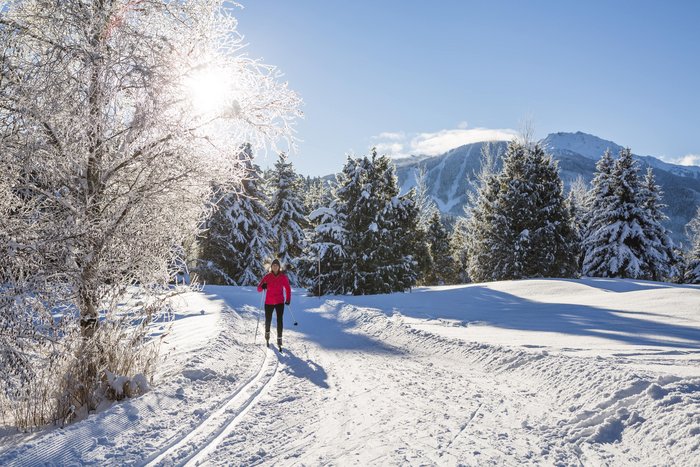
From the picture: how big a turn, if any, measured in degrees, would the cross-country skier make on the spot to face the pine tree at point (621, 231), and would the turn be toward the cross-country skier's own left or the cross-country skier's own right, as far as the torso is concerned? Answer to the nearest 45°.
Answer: approximately 135° to the cross-country skier's own left

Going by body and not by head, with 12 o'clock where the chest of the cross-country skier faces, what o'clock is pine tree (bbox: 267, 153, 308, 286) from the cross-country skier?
The pine tree is roughly at 6 o'clock from the cross-country skier.

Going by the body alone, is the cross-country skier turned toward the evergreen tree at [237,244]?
no

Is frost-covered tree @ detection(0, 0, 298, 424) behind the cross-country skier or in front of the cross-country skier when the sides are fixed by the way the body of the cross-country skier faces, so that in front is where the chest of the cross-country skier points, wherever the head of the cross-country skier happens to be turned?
in front

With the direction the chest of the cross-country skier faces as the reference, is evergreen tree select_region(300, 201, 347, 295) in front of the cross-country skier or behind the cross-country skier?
behind

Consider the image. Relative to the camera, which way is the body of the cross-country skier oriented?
toward the camera

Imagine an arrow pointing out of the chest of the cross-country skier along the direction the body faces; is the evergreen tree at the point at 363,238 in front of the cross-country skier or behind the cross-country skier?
behind

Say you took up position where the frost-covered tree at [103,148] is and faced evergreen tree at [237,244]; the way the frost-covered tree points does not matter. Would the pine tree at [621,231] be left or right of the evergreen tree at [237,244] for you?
right

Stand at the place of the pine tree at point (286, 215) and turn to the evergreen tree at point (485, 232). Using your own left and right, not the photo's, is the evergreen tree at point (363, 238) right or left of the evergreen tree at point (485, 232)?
right

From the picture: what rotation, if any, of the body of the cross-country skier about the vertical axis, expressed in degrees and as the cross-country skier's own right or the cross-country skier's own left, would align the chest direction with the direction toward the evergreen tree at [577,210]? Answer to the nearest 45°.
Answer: approximately 135° to the cross-country skier's own left

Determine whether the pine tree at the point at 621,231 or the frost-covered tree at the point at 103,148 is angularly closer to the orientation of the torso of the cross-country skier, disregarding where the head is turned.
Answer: the frost-covered tree

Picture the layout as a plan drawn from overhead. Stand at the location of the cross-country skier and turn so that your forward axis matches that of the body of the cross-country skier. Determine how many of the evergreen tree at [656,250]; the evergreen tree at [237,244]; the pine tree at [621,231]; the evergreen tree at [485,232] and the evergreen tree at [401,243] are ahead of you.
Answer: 0

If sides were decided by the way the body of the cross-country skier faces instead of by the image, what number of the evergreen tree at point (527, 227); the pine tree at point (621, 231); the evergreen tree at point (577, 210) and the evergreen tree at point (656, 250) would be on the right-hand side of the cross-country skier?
0

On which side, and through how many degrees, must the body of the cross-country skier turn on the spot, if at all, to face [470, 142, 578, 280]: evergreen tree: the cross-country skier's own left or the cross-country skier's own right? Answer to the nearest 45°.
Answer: approximately 135° to the cross-country skier's own left
